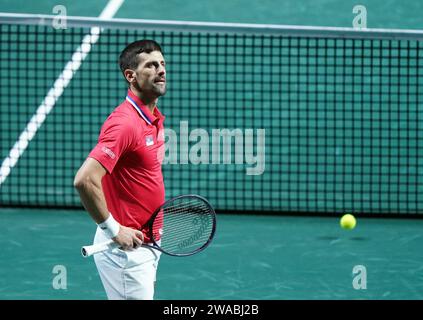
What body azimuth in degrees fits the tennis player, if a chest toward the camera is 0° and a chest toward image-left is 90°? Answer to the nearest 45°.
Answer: approximately 315°

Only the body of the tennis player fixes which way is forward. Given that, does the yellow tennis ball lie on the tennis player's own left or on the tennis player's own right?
on the tennis player's own left
